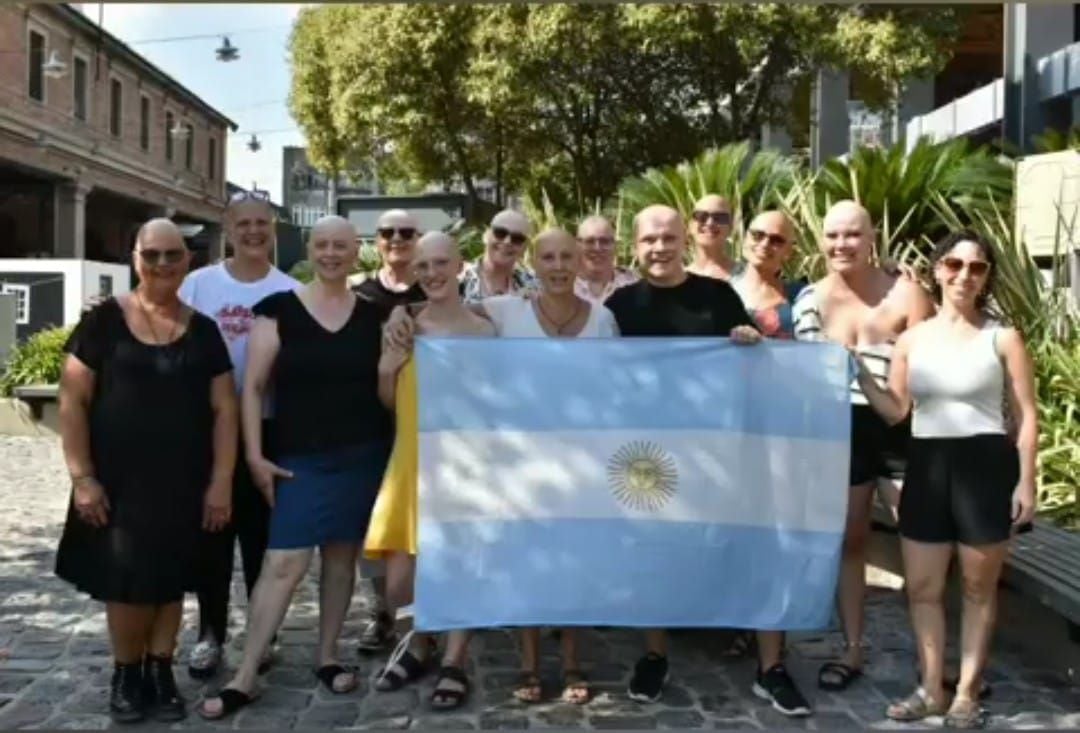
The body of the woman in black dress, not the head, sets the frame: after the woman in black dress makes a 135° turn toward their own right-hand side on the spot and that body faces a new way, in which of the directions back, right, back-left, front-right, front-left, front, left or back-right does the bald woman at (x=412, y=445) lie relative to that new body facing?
back-right

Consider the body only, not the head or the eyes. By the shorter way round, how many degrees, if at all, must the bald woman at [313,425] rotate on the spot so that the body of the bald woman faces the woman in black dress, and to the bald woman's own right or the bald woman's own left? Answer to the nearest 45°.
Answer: approximately 90° to the bald woman's own right

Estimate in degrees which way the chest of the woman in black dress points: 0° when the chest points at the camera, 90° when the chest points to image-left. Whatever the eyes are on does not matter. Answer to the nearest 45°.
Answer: approximately 0°

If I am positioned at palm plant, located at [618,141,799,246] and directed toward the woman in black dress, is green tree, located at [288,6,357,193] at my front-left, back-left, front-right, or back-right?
back-right

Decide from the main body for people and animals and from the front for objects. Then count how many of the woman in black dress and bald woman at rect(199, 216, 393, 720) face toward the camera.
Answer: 2

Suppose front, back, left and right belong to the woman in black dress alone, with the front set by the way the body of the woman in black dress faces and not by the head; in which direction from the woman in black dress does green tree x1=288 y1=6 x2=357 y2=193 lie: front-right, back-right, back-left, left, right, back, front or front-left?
back

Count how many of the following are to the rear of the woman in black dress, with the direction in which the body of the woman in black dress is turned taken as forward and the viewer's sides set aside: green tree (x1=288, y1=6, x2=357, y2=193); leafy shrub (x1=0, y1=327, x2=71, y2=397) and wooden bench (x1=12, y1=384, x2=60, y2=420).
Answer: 3

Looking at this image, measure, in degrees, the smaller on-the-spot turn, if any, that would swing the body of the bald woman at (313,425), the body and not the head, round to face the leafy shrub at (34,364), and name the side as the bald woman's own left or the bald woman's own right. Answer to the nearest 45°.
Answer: approximately 180°

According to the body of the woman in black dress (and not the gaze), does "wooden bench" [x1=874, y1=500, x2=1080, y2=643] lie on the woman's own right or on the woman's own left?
on the woman's own left

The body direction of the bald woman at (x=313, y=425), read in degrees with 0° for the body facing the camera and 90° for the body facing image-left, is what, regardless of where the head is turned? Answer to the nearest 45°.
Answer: approximately 0°

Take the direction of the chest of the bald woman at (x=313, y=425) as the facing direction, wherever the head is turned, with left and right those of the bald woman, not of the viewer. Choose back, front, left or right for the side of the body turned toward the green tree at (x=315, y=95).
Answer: back

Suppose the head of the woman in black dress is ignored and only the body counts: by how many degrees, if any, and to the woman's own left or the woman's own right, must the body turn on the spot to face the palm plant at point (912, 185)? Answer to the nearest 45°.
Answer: approximately 135° to the woman's own left
